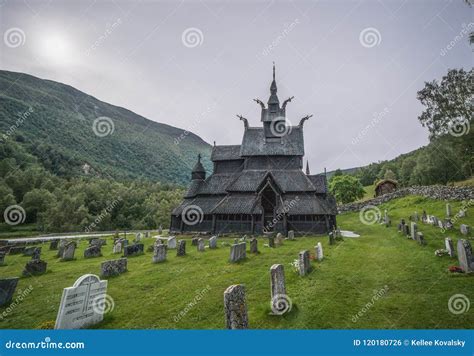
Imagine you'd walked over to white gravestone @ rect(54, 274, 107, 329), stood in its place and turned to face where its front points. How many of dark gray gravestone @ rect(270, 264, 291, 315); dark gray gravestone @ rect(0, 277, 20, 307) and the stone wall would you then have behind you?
1

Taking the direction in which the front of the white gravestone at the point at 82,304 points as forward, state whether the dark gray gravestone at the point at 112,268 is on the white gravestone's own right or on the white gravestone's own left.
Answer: on the white gravestone's own left

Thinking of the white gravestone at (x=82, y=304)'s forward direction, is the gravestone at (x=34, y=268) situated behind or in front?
behind

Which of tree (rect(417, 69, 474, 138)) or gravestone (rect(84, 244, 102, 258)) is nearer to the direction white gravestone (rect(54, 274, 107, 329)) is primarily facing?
the tree

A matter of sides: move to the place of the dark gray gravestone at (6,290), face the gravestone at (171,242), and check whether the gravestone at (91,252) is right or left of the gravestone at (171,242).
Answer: left

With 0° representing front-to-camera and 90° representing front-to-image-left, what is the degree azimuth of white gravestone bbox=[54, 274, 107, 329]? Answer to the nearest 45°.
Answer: approximately 315°

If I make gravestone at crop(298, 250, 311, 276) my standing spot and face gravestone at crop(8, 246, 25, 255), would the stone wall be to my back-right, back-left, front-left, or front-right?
back-right

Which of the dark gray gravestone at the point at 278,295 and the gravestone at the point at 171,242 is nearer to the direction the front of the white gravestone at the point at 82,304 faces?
the dark gray gravestone

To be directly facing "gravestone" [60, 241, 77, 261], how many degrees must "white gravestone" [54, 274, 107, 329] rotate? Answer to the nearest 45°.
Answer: approximately 135° to its left

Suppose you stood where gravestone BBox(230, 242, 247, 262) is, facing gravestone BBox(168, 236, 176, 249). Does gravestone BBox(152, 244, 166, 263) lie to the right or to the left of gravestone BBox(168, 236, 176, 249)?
left
